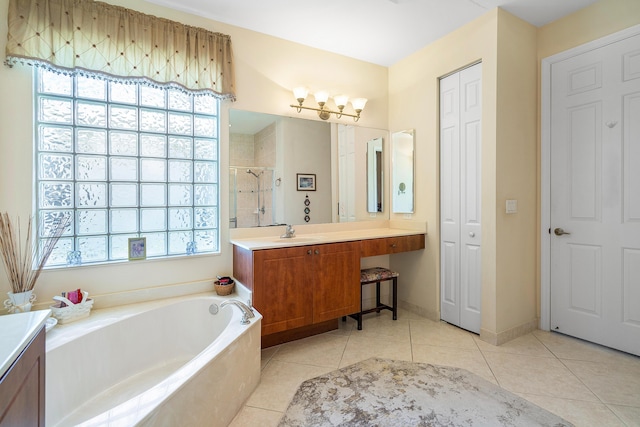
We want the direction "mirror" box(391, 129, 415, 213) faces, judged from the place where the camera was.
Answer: facing the viewer and to the left of the viewer

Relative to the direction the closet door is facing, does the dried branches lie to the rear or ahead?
ahead

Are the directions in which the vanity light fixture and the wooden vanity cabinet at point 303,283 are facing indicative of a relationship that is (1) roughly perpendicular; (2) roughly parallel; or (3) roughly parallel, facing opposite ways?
roughly parallel

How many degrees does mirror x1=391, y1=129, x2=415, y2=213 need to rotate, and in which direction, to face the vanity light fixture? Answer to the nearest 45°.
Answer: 0° — it already faces it

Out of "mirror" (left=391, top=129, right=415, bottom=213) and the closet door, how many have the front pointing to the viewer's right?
0

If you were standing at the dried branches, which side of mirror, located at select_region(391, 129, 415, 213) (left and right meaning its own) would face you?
front

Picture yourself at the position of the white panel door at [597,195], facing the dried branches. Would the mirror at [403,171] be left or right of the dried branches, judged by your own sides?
right

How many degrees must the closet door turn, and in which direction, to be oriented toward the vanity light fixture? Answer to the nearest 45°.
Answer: approximately 45° to its right

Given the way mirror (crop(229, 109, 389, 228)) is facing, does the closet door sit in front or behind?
in front

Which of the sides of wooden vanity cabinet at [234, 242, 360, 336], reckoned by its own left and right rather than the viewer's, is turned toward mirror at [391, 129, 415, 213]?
left

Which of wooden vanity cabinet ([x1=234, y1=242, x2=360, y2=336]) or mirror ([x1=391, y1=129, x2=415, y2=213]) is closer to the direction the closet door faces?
the wooden vanity cabinet

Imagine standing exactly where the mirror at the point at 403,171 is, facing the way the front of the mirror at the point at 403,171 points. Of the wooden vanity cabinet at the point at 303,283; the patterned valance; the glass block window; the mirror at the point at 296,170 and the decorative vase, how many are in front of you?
5

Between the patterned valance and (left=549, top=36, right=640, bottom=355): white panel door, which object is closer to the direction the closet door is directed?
the patterned valance

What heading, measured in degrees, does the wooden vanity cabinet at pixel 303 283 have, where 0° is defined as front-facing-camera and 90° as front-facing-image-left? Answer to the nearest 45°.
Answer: approximately 315°

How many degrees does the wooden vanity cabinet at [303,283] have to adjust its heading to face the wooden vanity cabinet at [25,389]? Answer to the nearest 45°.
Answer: approximately 90° to its right

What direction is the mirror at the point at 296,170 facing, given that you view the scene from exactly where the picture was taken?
facing the viewer and to the right of the viewer
